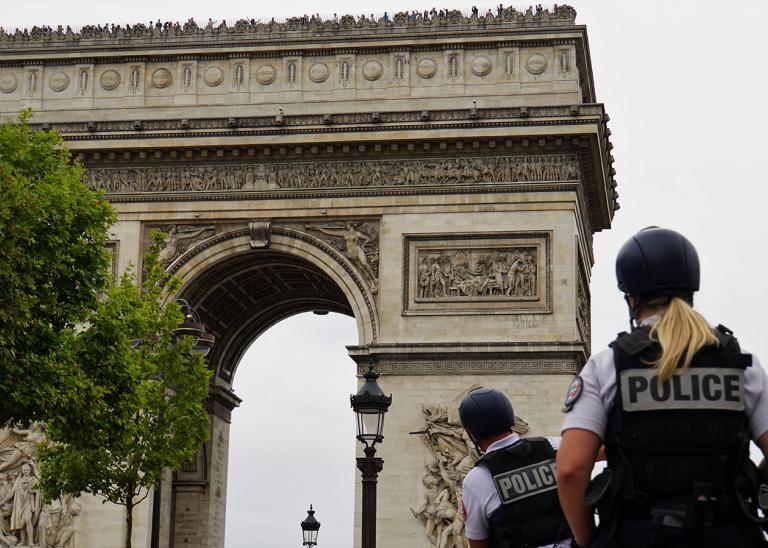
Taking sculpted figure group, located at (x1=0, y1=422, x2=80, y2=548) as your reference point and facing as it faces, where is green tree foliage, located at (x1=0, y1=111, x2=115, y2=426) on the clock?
The green tree foliage is roughly at 12 o'clock from the sculpted figure group.

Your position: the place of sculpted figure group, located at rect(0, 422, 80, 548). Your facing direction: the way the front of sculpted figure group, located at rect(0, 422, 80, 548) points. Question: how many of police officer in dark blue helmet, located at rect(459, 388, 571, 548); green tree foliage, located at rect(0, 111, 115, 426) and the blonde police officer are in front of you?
3

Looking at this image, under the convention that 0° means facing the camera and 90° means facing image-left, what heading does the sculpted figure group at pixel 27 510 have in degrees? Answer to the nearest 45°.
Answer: approximately 0°

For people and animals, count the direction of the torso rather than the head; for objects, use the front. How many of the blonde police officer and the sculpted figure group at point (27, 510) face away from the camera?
1

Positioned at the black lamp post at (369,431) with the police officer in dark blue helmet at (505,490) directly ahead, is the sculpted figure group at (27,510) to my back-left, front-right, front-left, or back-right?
back-right

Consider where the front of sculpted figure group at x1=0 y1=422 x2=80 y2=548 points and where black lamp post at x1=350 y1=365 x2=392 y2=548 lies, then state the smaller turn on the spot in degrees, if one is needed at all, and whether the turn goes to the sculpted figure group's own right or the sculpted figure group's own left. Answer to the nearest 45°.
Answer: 0° — it already faces it

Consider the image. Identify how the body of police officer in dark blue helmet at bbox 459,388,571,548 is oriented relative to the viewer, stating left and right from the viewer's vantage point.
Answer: facing away from the viewer and to the left of the viewer

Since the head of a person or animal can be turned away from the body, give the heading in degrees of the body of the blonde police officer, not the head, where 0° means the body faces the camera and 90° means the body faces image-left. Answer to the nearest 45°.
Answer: approximately 180°

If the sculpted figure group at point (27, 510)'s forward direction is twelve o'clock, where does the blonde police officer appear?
The blonde police officer is roughly at 12 o'clock from the sculpted figure group.

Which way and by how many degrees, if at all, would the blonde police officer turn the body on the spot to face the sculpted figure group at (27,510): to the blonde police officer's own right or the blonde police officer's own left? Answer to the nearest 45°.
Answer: approximately 45° to the blonde police officer's own left

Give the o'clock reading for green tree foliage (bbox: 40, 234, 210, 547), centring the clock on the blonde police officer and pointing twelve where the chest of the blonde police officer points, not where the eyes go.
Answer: The green tree foliage is roughly at 11 o'clock from the blonde police officer.

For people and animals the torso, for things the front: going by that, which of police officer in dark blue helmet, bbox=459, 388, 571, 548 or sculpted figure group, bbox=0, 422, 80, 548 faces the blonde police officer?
the sculpted figure group
